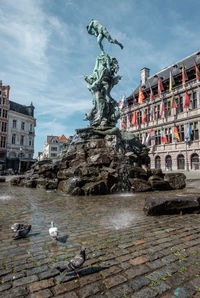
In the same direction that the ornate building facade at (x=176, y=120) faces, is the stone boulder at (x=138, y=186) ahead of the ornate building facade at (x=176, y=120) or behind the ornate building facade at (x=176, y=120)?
ahead

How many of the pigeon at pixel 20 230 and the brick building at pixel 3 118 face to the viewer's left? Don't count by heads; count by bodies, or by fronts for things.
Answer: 1

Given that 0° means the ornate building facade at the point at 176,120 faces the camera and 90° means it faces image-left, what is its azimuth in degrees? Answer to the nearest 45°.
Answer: approximately 45°

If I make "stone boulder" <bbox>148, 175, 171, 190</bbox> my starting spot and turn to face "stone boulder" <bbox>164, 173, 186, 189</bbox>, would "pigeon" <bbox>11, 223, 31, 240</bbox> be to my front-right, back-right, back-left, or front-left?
back-right

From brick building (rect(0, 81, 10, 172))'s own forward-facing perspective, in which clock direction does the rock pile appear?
The rock pile is roughly at 1 o'clock from the brick building.

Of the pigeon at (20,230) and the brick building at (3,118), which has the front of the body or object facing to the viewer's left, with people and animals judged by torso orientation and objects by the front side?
the pigeon

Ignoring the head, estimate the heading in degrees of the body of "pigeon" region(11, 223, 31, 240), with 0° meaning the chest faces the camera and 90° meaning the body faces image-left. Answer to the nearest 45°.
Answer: approximately 90°
